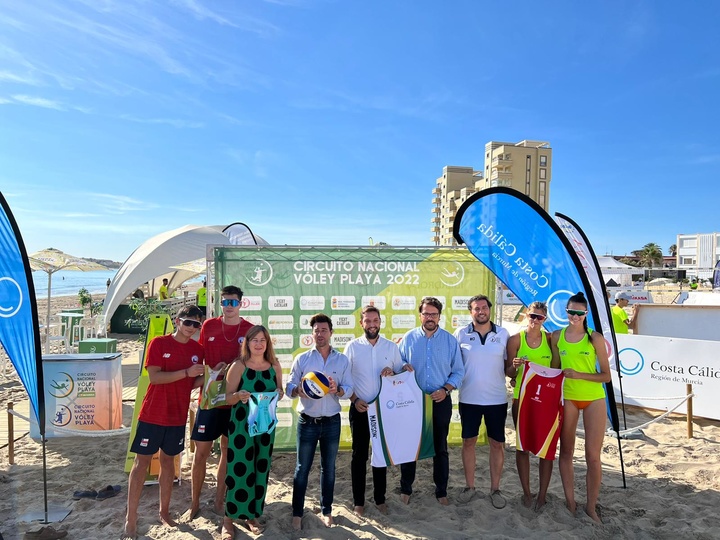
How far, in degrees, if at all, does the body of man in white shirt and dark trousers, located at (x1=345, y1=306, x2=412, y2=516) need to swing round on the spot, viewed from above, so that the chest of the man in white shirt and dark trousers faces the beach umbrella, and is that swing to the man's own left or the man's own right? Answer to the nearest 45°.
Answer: approximately 135° to the man's own right

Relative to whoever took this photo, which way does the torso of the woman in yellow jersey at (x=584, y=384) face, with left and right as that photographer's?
facing the viewer

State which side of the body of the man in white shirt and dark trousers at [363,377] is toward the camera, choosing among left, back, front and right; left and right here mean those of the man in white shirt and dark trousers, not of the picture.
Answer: front

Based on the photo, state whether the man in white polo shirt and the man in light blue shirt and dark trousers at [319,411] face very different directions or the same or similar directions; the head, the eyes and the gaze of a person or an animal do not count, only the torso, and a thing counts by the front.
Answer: same or similar directions

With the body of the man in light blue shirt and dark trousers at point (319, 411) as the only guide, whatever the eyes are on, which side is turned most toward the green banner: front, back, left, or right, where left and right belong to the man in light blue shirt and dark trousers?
back

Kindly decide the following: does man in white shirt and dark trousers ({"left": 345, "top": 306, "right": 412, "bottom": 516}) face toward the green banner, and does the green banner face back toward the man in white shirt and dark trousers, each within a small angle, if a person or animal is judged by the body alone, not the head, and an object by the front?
no

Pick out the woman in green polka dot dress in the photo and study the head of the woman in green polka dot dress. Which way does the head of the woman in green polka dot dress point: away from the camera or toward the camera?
toward the camera

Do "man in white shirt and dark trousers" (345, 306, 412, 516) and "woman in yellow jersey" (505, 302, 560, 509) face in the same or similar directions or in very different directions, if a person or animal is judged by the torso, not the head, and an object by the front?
same or similar directions

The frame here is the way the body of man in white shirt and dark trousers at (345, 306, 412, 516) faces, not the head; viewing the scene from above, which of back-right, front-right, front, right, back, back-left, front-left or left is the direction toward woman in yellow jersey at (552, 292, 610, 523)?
left

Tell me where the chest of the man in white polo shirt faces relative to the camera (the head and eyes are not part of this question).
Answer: toward the camera

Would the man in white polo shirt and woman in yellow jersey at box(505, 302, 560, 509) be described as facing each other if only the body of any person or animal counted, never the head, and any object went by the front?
no

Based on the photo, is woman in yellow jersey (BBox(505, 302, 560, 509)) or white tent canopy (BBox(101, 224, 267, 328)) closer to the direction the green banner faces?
the woman in yellow jersey

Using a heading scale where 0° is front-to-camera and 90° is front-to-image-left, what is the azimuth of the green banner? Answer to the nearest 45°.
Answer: approximately 0°

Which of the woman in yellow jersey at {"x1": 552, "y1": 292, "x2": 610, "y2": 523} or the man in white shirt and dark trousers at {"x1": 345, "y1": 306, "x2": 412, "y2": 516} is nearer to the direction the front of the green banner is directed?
the man in white shirt and dark trousers

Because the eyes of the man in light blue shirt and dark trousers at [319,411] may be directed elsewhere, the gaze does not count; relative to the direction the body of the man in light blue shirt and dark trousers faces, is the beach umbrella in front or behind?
behind

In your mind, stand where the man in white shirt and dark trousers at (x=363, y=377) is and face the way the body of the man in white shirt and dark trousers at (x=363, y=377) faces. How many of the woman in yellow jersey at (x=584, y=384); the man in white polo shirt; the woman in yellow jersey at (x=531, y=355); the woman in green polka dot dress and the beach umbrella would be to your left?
3

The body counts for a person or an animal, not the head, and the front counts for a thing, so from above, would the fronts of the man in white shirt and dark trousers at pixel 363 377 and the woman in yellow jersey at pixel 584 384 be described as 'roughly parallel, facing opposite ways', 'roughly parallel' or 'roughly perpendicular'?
roughly parallel

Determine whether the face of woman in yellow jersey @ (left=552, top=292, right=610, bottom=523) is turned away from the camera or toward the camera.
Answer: toward the camera
